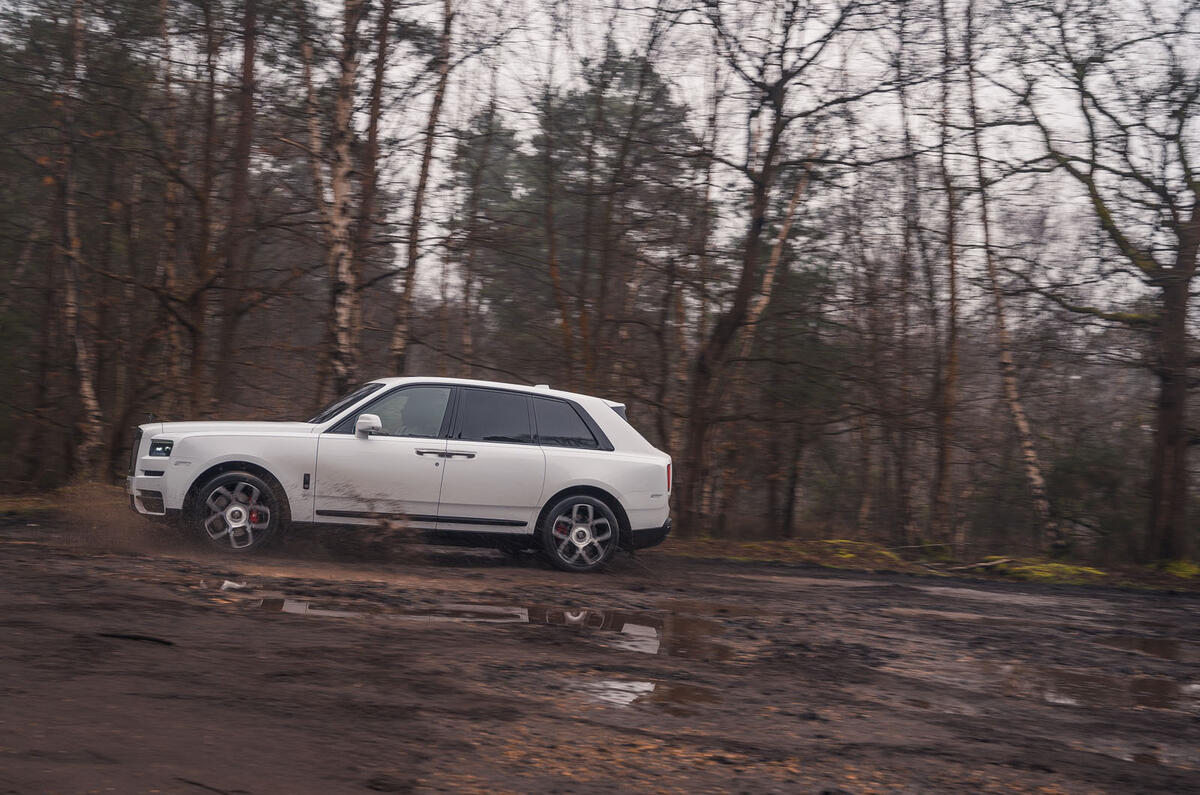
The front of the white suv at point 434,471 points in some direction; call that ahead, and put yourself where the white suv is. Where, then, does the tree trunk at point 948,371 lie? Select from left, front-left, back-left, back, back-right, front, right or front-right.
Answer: back-right

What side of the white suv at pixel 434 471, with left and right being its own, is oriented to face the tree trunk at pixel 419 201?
right

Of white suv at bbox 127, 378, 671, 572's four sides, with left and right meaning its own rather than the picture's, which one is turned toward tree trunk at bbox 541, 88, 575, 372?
right

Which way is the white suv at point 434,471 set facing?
to the viewer's left

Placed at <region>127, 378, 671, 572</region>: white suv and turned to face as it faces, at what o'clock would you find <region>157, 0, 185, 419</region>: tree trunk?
The tree trunk is roughly at 2 o'clock from the white suv.

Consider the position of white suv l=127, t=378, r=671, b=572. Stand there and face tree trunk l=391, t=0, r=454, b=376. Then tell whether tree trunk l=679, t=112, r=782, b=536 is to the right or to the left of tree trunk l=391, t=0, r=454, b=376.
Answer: right

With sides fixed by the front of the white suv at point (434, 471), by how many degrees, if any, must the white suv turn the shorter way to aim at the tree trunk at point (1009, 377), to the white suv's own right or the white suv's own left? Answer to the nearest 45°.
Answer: approximately 135° to the white suv's own right

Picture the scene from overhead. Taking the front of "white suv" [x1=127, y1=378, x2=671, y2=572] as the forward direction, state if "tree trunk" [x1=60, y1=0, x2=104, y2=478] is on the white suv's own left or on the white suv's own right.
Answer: on the white suv's own right
